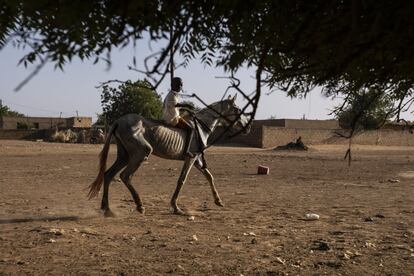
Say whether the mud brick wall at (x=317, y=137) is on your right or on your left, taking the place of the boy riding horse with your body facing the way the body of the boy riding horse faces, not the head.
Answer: on your left

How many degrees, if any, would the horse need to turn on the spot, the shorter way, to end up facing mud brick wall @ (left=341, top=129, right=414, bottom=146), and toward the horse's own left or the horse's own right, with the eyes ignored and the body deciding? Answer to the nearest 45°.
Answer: approximately 45° to the horse's own left

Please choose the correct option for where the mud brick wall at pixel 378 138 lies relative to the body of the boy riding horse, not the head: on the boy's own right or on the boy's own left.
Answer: on the boy's own left

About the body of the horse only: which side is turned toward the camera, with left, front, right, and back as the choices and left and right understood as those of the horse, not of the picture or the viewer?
right

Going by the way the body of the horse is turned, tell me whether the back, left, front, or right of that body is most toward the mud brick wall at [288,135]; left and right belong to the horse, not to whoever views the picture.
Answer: left

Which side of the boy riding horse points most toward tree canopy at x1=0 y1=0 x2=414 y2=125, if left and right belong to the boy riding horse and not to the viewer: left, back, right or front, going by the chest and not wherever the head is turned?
right

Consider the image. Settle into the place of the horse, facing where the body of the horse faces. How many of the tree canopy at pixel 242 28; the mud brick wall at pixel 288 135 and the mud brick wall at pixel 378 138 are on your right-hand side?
1

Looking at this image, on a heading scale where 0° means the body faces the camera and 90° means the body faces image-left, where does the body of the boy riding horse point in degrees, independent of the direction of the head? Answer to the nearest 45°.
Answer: approximately 270°

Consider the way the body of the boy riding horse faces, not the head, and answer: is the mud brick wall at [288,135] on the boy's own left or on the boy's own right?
on the boy's own left

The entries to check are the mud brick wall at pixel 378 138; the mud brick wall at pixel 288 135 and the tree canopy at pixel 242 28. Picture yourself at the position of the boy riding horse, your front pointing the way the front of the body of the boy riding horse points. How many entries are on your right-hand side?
1
